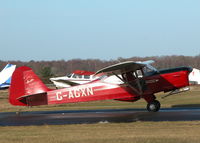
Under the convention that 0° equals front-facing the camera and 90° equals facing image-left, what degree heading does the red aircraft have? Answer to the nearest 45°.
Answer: approximately 270°
